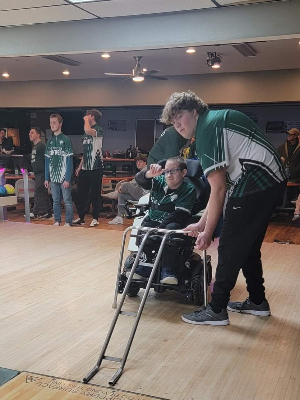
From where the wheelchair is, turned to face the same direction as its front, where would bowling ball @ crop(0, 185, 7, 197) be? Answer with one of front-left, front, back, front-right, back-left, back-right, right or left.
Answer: right

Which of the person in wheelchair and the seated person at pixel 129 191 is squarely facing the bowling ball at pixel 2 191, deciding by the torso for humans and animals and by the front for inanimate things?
the seated person

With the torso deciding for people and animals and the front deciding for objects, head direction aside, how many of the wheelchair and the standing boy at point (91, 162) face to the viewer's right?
0

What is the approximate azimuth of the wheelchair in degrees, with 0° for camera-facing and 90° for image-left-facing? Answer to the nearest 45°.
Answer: approximately 45°

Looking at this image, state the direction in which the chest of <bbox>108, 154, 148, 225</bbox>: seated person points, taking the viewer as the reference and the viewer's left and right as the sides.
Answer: facing to the left of the viewer

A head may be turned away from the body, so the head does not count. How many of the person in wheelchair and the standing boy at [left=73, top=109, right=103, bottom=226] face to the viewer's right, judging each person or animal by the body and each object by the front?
0

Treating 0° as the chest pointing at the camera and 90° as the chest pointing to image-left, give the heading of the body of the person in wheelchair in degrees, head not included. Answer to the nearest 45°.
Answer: approximately 45°
